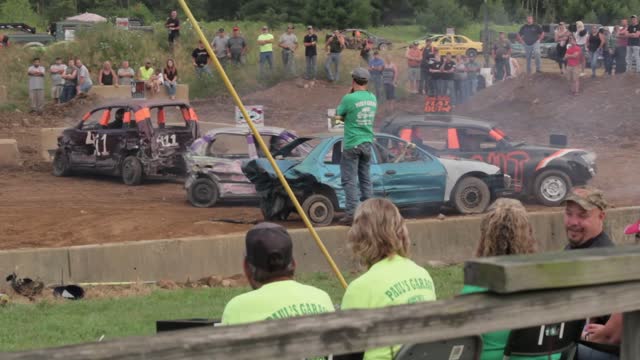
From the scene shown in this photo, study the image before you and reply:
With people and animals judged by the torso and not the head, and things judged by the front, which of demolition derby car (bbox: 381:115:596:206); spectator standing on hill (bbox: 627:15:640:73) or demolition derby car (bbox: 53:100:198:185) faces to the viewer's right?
demolition derby car (bbox: 381:115:596:206)

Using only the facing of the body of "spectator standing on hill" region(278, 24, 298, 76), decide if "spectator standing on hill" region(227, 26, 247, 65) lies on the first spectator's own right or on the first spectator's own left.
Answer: on the first spectator's own right

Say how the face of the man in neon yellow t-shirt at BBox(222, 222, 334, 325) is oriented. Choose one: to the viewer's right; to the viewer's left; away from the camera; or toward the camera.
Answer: away from the camera

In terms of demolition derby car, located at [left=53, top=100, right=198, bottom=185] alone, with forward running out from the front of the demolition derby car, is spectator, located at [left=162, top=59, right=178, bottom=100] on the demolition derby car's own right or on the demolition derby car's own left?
on the demolition derby car's own right

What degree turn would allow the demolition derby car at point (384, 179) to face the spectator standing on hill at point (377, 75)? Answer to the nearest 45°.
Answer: approximately 90° to its left

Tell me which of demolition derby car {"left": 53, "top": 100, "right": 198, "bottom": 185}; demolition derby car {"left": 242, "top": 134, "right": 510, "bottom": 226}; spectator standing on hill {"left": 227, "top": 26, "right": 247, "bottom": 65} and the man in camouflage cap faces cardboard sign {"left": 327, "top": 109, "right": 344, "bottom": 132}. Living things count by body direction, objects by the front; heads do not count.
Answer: the spectator standing on hill

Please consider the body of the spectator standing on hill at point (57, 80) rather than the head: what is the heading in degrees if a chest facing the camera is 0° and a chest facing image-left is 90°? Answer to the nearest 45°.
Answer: approximately 0°

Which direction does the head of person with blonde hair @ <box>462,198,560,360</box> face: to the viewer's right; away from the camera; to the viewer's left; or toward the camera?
away from the camera

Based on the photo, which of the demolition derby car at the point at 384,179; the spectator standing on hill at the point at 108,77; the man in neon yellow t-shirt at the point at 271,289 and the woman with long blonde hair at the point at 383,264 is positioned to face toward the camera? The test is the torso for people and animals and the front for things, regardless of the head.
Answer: the spectator standing on hill

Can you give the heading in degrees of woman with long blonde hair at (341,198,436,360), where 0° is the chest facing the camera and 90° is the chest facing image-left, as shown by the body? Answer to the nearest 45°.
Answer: approximately 135°

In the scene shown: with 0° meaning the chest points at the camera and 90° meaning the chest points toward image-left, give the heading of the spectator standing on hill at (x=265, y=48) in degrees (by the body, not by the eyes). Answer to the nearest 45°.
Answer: approximately 0°

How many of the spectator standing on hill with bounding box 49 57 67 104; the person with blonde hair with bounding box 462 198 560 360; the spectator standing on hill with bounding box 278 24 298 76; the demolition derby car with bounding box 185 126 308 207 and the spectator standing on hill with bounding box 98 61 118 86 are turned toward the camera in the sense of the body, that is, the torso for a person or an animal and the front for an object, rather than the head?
3

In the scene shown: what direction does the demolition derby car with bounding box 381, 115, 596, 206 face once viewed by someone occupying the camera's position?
facing to the right of the viewer

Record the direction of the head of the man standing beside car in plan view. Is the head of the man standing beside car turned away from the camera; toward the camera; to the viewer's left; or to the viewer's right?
away from the camera
